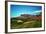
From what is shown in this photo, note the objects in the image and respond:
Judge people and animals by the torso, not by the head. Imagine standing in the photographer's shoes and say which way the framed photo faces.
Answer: facing the viewer and to the right of the viewer
